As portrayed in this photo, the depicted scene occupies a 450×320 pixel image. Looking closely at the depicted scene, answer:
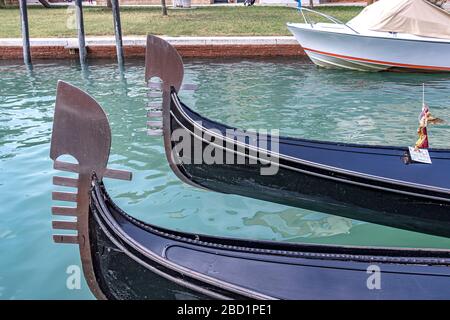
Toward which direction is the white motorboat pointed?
to the viewer's left

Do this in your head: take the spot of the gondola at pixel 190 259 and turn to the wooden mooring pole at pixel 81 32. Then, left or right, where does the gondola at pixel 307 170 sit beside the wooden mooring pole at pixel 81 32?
right

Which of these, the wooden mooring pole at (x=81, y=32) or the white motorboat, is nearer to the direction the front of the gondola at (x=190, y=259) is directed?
the wooden mooring pole

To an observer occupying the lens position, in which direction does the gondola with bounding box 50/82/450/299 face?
facing to the left of the viewer

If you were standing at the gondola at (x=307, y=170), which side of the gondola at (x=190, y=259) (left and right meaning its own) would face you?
right

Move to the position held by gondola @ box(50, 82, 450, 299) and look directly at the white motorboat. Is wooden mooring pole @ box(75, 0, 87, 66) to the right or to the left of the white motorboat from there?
left

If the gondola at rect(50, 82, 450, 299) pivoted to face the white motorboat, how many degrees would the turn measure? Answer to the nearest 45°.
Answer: approximately 90° to its right

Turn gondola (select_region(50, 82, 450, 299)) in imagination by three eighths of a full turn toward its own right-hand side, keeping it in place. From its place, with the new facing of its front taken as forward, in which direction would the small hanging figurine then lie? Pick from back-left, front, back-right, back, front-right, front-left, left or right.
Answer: front

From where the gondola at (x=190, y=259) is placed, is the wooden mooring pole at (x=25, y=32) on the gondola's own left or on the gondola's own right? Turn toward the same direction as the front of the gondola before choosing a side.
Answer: on the gondola's own right

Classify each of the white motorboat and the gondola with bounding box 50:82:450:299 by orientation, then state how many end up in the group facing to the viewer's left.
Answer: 2

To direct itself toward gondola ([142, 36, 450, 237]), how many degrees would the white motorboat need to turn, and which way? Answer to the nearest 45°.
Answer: approximately 90° to its left
